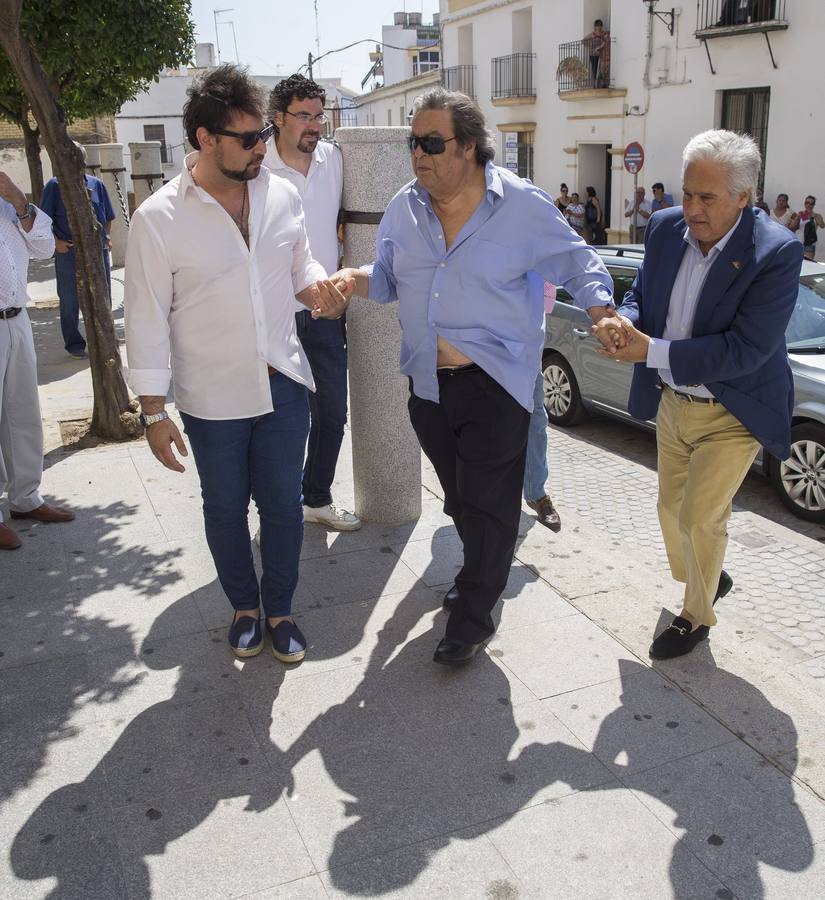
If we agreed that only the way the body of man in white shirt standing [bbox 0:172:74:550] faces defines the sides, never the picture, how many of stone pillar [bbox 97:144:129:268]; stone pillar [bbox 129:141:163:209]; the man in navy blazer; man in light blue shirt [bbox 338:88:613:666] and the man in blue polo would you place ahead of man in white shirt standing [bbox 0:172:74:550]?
2

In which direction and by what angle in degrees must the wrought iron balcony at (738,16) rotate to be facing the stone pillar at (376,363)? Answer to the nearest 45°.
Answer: approximately 45° to its left

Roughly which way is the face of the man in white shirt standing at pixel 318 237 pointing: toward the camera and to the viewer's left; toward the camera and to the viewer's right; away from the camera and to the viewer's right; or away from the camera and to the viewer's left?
toward the camera and to the viewer's right

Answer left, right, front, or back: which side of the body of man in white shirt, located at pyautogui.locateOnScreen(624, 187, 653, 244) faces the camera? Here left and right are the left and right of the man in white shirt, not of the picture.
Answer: front

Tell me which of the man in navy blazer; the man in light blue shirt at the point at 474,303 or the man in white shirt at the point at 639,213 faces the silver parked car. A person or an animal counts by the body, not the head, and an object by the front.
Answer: the man in white shirt

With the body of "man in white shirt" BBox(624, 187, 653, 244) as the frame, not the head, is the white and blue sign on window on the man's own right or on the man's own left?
on the man's own right

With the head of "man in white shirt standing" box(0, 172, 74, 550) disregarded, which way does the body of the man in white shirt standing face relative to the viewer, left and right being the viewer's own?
facing the viewer and to the right of the viewer

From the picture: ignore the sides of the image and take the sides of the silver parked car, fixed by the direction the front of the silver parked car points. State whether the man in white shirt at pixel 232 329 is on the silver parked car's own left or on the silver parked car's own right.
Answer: on the silver parked car's own right

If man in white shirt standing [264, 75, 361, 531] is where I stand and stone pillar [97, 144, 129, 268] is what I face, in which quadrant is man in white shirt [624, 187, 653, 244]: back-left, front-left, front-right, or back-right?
front-right

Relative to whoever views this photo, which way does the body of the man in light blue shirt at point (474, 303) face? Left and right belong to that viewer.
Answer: facing the viewer and to the left of the viewer

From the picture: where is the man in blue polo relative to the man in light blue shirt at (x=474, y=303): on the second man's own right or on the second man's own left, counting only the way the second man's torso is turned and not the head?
on the second man's own right

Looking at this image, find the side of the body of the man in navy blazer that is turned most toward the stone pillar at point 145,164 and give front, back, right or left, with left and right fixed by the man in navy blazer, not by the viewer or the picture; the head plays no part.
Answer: right

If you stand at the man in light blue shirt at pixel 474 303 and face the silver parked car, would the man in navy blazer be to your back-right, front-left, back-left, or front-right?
front-right

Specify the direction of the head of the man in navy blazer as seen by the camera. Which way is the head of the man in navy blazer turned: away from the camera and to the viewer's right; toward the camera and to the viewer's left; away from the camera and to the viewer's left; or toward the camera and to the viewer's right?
toward the camera and to the viewer's left
